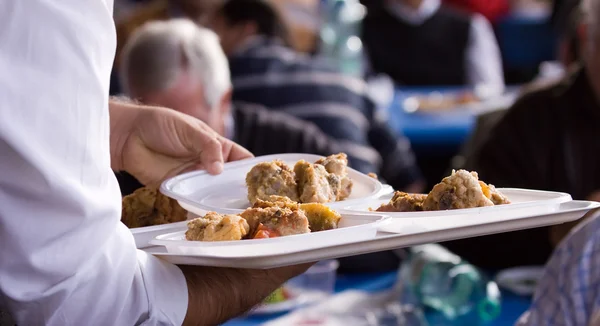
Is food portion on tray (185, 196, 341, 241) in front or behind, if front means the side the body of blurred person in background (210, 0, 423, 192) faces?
behind

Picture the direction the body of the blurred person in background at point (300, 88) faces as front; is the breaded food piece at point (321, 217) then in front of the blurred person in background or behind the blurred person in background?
behind

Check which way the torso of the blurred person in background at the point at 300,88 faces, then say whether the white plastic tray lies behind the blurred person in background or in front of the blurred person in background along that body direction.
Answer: behind

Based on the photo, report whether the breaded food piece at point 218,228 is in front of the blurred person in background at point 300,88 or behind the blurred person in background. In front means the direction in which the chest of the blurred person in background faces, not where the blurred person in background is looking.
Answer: behind
